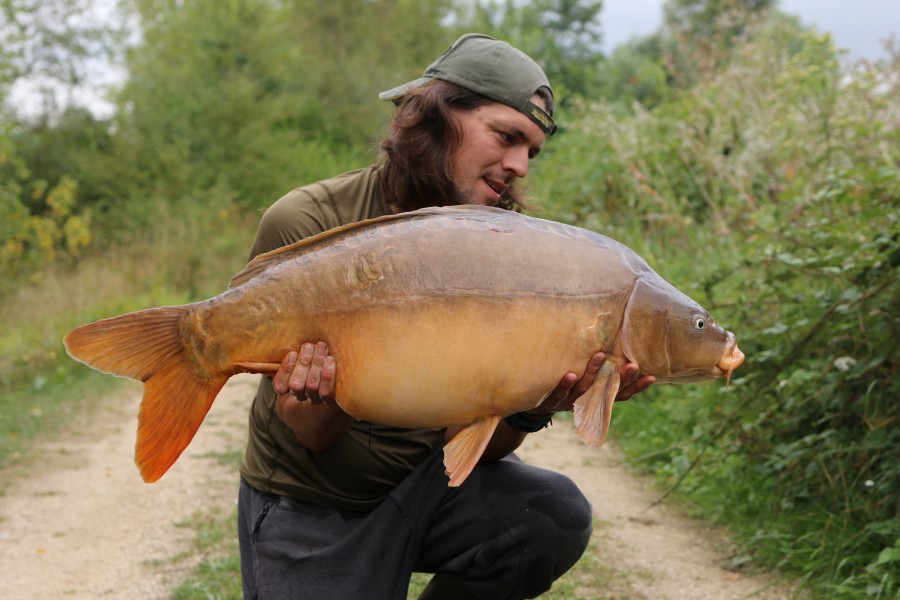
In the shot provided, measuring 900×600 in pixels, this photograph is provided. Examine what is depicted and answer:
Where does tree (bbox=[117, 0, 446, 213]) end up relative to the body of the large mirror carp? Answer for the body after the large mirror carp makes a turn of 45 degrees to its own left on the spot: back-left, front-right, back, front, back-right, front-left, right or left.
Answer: front-left

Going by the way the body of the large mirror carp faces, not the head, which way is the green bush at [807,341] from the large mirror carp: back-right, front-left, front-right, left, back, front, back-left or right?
front-left

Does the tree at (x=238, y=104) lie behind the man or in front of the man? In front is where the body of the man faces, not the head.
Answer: behind

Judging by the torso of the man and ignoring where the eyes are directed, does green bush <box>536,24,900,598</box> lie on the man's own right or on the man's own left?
on the man's own left

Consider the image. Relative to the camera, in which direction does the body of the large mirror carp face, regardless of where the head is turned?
to the viewer's right

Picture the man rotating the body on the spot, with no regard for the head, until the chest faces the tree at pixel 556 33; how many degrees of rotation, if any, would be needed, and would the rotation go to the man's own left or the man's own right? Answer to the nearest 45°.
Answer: approximately 135° to the man's own left

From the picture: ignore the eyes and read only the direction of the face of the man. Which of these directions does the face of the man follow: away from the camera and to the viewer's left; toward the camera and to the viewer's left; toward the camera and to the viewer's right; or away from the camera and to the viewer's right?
toward the camera and to the viewer's right

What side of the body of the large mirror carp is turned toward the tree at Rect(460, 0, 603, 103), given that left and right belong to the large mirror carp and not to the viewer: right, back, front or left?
left
